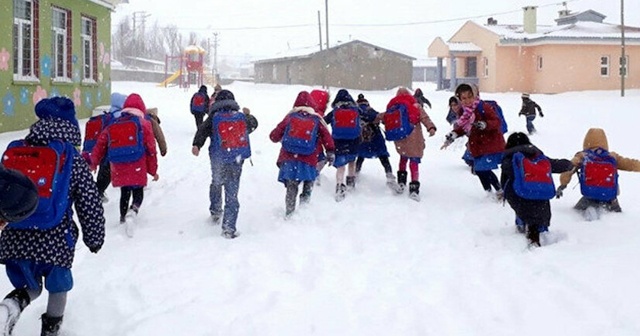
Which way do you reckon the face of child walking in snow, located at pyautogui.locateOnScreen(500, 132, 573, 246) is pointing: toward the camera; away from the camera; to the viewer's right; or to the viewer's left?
away from the camera

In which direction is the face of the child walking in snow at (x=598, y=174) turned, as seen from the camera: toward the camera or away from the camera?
away from the camera

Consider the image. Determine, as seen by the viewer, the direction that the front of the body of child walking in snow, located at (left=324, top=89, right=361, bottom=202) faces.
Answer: away from the camera

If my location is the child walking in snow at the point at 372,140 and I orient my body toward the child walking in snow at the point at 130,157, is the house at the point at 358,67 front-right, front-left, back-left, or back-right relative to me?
back-right

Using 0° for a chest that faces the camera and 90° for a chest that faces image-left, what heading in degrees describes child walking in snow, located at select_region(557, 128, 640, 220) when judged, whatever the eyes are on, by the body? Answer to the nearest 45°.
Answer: approximately 180°

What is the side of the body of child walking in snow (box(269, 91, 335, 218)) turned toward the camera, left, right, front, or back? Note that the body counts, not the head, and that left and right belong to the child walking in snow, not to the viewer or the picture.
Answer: back

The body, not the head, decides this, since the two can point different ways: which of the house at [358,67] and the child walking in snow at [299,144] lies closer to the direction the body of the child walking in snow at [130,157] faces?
the house

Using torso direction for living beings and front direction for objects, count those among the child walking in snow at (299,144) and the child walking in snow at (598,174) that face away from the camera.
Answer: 2

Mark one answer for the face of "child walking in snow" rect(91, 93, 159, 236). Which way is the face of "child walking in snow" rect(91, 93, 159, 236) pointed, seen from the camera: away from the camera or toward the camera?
away from the camera

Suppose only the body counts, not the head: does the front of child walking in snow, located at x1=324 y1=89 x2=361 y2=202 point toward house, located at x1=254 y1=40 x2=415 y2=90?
yes

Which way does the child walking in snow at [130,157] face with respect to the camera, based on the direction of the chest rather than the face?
away from the camera

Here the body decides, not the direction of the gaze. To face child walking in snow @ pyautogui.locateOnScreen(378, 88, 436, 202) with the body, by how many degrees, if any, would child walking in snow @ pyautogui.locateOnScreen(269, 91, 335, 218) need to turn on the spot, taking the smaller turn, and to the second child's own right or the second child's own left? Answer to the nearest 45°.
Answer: approximately 45° to the second child's own right
